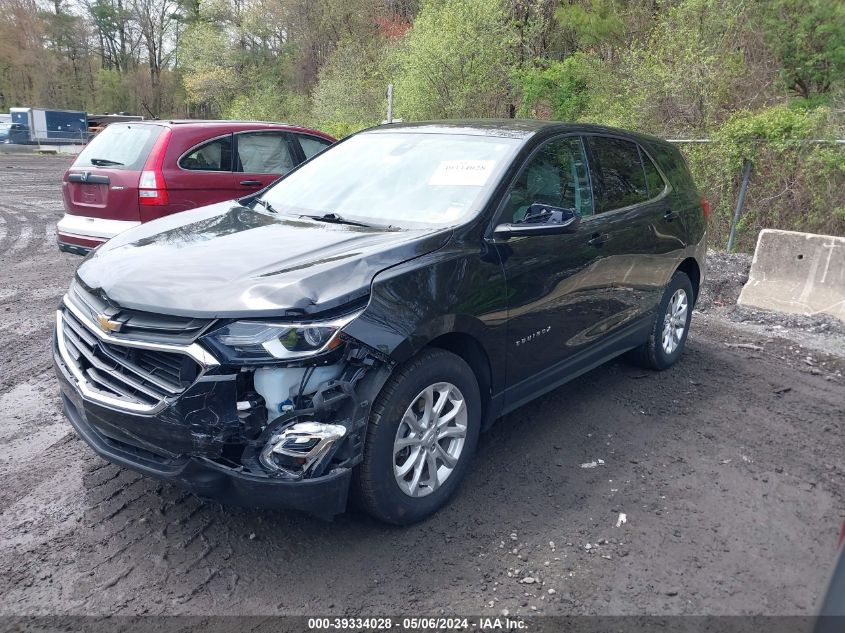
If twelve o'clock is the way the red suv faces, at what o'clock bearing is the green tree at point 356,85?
The green tree is roughly at 11 o'clock from the red suv.

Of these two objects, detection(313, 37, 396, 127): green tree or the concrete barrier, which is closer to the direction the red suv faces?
the green tree

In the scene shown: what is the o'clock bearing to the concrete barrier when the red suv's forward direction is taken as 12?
The concrete barrier is roughly at 2 o'clock from the red suv.

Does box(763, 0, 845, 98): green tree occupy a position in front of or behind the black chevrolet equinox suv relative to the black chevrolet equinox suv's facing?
behind

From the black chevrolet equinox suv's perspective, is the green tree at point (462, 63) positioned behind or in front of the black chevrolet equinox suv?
behind

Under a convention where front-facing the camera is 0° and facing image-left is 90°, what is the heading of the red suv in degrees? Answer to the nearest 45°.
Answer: approximately 225°

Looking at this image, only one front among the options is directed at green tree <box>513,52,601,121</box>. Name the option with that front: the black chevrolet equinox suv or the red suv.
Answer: the red suv

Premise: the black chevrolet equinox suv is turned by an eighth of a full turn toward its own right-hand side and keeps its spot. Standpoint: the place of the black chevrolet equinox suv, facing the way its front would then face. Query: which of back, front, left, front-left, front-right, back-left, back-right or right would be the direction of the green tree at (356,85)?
right

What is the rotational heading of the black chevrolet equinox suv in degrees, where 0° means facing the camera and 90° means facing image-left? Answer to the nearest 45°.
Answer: approximately 45°

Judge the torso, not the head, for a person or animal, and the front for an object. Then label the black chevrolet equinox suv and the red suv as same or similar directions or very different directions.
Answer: very different directions

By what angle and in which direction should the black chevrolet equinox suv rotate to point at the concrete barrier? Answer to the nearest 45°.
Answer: approximately 180°

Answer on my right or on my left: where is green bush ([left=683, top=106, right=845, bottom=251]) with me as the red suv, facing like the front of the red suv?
on my right

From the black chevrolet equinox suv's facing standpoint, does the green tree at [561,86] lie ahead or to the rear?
to the rear

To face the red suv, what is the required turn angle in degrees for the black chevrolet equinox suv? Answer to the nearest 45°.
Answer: approximately 90° to its right
